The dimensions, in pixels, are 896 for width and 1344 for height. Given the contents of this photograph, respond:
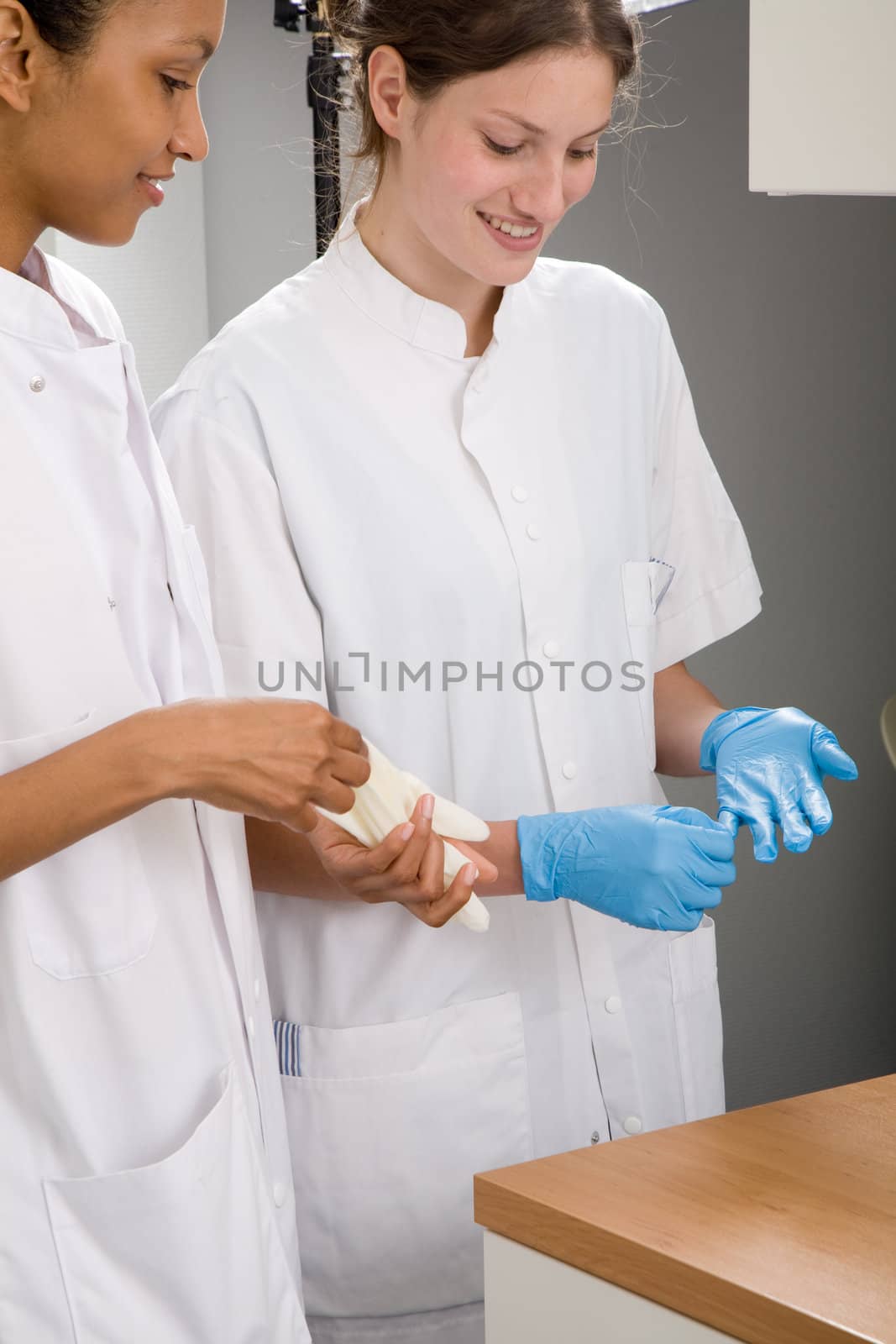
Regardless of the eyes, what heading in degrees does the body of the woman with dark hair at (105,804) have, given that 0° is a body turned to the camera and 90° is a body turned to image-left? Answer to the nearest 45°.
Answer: approximately 315°

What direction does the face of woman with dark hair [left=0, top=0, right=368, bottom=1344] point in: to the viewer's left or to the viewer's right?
to the viewer's right
